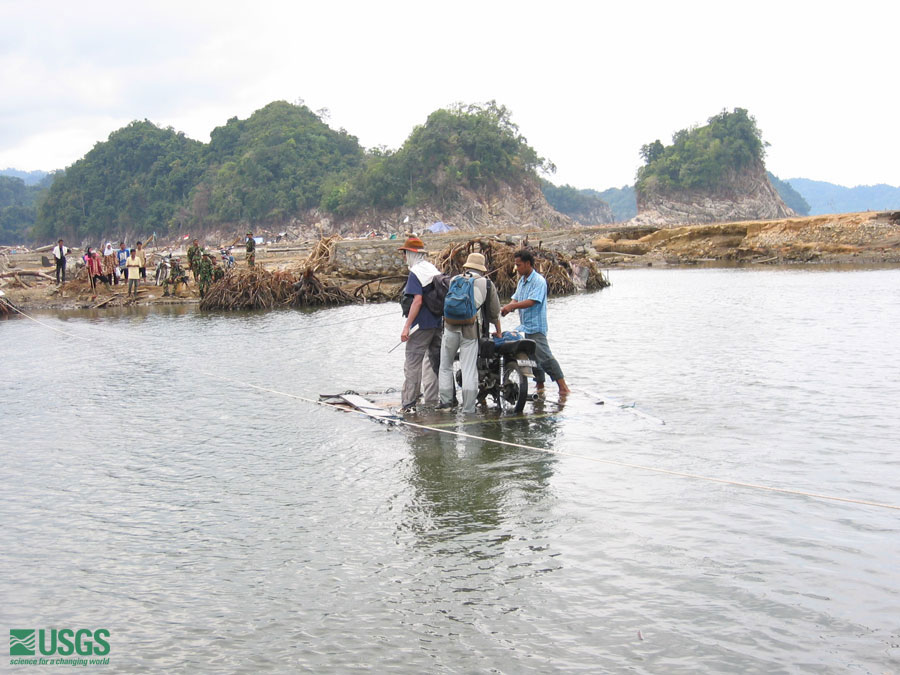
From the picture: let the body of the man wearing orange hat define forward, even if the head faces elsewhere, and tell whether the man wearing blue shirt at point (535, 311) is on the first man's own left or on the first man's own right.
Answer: on the first man's own right

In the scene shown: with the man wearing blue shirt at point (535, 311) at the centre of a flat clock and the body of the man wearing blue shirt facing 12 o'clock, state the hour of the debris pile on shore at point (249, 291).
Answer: The debris pile on shore is roughly at 2 o'clock from the man wearing blue shirt.

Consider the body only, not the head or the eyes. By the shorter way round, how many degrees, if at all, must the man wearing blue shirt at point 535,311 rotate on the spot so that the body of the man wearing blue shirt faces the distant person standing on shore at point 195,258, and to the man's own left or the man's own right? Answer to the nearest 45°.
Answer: approximately 45° to the man's own right

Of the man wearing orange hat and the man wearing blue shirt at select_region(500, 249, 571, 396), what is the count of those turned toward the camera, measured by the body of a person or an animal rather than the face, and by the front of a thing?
0

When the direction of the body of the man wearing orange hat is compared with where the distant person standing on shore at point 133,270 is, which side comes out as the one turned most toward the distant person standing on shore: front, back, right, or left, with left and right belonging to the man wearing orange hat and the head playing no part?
front

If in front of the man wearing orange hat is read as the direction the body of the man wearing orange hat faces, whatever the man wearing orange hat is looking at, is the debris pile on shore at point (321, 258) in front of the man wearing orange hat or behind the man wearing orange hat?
in front

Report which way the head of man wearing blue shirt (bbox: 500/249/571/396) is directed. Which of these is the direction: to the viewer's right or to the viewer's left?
to the viewer's left

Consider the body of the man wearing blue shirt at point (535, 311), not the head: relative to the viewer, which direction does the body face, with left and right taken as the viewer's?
facing to the left of the viewer

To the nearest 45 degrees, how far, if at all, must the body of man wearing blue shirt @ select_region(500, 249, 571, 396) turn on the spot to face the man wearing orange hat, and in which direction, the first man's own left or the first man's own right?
approximately 45° to the first man's own left

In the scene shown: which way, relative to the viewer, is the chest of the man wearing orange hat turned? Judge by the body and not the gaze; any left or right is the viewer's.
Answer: facing away from the viewer and to the left of the viewer

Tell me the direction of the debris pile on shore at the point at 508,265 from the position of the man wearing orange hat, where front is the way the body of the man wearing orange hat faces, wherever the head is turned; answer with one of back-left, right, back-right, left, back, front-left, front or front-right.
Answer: front-right

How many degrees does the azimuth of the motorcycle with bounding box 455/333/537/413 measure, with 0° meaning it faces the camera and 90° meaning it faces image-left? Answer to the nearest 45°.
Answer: approximately 135°
